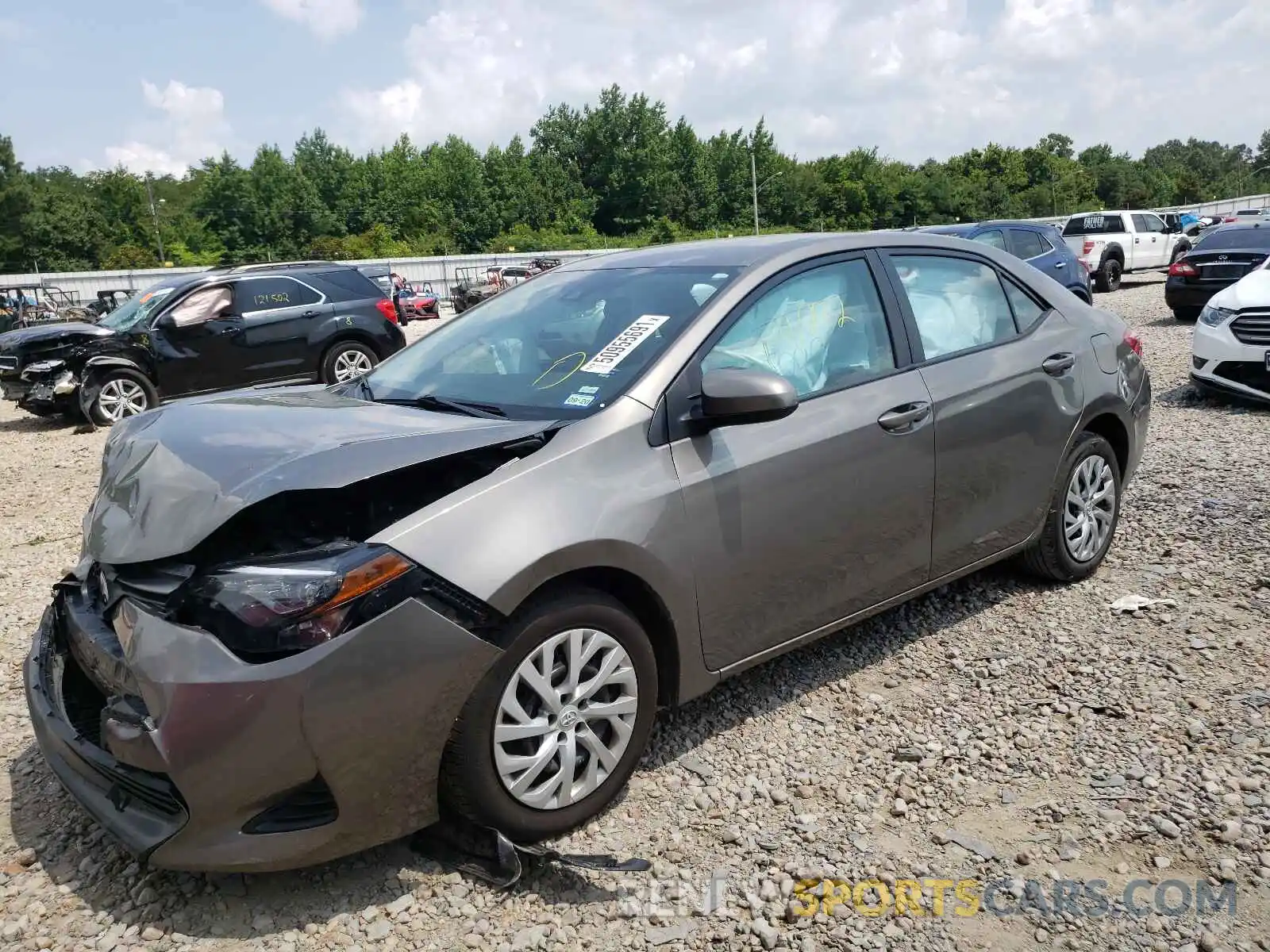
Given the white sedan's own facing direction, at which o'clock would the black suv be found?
The black suv is roughly at 1 o'clock from the white sedan.

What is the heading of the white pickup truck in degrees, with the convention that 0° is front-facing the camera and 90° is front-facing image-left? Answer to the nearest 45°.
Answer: approximately 225°

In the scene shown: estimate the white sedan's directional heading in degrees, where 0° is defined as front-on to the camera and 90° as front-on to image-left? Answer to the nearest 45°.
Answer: approximately 45°

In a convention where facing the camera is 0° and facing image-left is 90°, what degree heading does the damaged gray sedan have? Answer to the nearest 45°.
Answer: approximately 45°

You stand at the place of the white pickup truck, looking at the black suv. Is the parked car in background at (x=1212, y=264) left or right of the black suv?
left

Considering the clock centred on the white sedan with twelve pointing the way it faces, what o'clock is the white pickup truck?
The white pickup truck is roughly at 4 o'clock from the white sedan.

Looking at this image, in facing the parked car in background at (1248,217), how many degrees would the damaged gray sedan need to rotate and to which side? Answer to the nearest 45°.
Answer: approximately 180°

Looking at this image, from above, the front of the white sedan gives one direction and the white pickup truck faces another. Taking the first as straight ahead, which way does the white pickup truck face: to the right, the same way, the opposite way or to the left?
the opposite way

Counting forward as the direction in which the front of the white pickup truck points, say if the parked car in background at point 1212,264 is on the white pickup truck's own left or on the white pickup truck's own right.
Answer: on the white pickup truck's own right

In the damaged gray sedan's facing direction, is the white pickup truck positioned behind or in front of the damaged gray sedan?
behind

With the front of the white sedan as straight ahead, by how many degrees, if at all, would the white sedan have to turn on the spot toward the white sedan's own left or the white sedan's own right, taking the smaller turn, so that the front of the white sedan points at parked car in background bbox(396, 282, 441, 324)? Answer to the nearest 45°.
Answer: approximately 90° to the white sedan's own right
